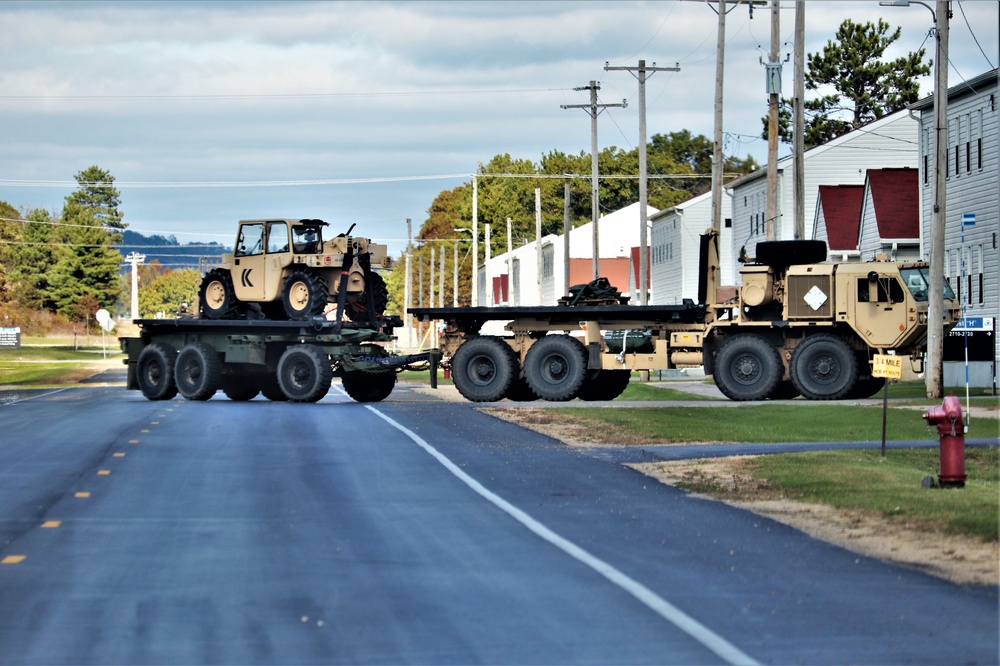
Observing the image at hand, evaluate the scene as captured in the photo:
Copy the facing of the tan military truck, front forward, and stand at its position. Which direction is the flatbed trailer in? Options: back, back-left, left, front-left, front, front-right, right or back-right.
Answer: back

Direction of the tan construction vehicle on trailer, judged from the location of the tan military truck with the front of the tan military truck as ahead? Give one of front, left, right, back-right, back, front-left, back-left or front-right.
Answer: back

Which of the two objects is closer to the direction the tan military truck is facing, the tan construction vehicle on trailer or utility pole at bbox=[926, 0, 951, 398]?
the utility pole

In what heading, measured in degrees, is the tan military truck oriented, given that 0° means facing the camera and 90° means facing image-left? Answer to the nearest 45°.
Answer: approximately 270°

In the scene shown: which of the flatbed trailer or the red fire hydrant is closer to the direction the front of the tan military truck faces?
the red fire hydrant

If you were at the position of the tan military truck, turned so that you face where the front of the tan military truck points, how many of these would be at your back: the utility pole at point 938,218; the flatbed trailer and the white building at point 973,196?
1

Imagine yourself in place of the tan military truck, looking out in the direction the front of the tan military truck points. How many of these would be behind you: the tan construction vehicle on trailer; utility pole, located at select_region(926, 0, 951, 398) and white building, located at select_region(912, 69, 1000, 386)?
1

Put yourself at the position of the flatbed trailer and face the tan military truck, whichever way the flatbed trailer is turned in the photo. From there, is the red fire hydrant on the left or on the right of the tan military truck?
right
